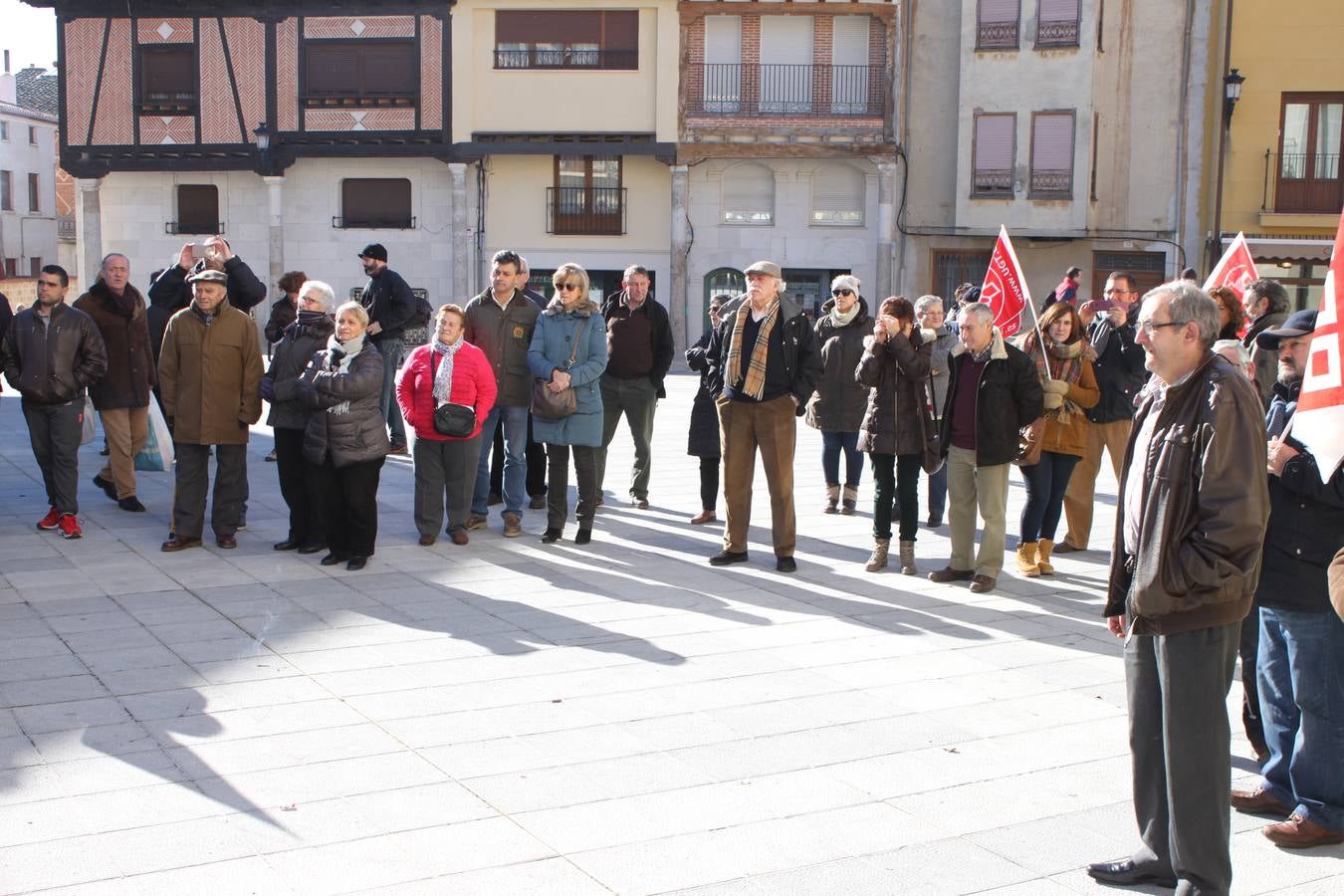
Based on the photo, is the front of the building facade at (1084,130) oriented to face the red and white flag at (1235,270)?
yes

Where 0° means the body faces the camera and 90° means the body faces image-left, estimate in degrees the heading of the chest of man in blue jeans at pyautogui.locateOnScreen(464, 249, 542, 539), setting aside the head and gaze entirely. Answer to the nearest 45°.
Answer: approximately 0°

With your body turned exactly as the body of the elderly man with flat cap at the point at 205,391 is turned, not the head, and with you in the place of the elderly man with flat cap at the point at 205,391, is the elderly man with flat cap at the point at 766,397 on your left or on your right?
on your left

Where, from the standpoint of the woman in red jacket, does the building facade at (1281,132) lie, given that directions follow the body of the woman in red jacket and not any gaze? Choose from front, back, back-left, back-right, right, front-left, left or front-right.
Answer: back-left

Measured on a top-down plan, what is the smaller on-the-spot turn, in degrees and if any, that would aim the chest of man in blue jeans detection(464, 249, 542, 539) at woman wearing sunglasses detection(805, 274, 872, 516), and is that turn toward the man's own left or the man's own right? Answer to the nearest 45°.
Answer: approximately 90° to the man's own left

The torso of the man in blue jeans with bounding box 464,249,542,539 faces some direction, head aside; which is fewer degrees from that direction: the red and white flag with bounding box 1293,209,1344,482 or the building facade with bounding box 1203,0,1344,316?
the red and white flag

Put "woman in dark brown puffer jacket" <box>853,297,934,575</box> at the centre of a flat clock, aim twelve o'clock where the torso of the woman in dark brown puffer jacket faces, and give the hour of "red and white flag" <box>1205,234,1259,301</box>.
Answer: The red and white flag is roughly at 8 o'clock from the woman in dark brown puffer jacket.

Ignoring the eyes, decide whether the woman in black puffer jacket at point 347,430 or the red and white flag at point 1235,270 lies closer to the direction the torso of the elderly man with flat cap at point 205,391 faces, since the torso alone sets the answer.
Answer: the woman in black puffer jacket
